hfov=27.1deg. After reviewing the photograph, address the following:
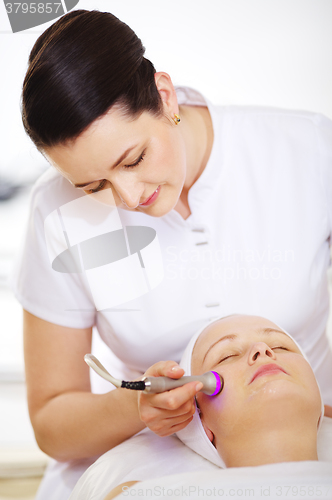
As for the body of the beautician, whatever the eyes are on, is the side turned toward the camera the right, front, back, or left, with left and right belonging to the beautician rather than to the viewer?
front

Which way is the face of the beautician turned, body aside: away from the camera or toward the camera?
toward the camera
